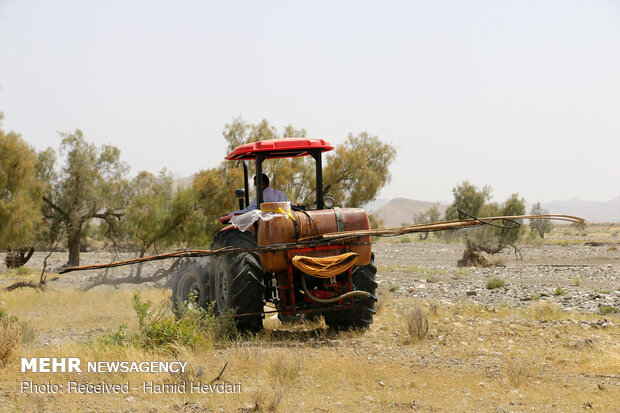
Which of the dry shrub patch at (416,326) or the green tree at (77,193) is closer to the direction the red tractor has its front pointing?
the green tree

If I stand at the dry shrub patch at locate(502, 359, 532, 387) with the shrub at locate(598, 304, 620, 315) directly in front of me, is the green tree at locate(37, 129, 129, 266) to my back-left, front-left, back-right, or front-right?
front-left

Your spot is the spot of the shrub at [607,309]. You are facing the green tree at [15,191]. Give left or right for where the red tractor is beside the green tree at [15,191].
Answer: left

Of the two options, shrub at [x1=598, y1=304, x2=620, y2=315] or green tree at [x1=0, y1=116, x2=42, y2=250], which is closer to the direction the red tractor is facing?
the green tree

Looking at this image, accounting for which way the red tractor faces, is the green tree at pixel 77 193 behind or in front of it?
in front

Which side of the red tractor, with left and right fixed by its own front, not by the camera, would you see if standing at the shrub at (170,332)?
left

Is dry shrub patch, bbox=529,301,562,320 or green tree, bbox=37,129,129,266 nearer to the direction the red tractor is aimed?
the green tree

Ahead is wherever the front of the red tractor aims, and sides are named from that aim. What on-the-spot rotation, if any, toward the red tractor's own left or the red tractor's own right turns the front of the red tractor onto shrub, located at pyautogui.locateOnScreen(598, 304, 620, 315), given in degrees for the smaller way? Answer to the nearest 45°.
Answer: approximately 90° to the red tractor's own right

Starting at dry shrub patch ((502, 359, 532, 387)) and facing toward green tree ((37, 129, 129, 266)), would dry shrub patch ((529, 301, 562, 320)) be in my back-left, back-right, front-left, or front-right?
front-right

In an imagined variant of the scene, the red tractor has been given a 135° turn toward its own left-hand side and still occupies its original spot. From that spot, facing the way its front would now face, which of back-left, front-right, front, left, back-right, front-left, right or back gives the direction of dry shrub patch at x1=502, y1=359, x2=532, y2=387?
front-left

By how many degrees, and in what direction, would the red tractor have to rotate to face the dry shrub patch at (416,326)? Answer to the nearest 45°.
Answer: approximately 135° to its right

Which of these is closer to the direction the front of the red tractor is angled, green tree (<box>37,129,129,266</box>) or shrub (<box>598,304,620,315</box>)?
the green tree

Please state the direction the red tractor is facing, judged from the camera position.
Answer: facing away from the viewer and to the left of the viewer
